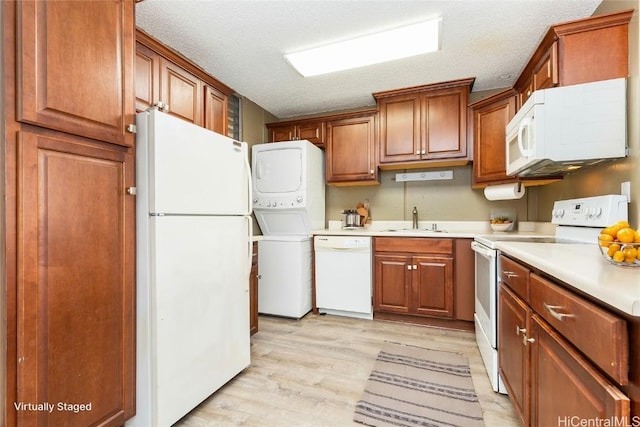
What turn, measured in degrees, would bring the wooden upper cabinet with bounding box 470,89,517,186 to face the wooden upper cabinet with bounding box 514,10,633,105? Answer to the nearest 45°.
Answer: approximately 90° to its left

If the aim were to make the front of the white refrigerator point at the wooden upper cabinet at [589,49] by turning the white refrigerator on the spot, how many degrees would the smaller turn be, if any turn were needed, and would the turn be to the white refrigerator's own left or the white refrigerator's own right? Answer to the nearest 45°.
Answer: approximately 45° to the white refrigerator's own left

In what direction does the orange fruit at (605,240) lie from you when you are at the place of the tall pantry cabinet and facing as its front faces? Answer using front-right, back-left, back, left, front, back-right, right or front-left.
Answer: front

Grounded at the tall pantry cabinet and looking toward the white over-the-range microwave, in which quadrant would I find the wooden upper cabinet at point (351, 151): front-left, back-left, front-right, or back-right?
front-left

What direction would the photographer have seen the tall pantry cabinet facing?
facing the viewer and to the right of the viewer

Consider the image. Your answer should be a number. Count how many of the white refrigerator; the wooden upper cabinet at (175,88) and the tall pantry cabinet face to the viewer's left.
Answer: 0

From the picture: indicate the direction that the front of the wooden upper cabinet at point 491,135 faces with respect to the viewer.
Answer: facing the viewer and to the left of the viewer

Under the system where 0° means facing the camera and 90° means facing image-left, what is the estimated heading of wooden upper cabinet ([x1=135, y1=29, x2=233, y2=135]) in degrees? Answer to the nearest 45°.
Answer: approximately 315°

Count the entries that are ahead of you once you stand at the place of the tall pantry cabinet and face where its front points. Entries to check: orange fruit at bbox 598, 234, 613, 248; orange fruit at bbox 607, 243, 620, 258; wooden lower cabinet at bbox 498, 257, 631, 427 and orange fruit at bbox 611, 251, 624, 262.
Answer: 4

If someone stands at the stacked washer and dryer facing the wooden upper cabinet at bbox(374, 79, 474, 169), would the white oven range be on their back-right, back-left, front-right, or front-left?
front-right

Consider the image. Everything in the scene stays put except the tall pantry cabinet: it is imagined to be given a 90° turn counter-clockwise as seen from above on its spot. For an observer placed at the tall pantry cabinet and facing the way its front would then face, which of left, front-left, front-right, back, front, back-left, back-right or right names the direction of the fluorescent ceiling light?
front-right

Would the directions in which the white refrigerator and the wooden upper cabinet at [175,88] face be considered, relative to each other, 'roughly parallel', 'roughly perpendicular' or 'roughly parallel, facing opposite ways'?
roughly parallel

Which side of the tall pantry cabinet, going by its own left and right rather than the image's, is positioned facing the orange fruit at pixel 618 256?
front

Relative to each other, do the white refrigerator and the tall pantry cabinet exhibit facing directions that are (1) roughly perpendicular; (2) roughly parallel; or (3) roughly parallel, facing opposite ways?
roughly parallel

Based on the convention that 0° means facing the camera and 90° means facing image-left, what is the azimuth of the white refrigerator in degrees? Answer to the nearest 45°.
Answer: approximately 315°

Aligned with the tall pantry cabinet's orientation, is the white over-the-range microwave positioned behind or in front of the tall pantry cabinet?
in front

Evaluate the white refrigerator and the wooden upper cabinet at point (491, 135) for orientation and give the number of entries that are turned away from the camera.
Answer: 0
